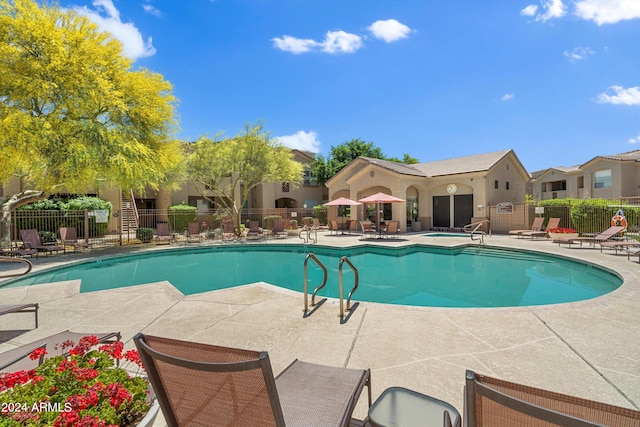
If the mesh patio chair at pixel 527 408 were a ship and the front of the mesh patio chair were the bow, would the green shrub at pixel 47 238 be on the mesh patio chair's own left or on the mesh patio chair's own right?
on the mesh patio chair's own left

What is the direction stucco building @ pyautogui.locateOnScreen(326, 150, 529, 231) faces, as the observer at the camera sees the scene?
facing the viewer and to the left of the viewer

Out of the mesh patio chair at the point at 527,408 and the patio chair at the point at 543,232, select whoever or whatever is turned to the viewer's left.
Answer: the patio chair

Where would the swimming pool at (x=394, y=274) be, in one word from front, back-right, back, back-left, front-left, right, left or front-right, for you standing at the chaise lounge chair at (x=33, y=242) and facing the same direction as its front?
front

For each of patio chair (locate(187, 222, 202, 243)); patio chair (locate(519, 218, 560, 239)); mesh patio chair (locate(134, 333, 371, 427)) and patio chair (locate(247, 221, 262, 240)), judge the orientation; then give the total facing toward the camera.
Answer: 2

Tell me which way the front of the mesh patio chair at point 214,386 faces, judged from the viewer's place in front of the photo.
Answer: facing away from the viewer and to the right of the viewer

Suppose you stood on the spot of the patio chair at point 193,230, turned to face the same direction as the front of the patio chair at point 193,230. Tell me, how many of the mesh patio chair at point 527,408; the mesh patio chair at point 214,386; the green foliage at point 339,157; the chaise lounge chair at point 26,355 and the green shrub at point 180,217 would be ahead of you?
3

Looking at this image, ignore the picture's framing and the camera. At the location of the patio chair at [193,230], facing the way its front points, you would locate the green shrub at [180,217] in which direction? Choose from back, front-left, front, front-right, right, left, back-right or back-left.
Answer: back

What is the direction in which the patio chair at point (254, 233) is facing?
toward the camera

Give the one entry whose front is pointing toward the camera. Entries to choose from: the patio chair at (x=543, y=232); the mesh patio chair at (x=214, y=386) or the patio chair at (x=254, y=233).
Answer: the patio chair at (x=254, y=233)

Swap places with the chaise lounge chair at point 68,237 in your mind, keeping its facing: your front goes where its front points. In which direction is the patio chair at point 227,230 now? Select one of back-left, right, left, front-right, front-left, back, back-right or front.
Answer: front-left

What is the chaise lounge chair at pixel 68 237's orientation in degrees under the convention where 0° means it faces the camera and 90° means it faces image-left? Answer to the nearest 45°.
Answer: approximately 315°

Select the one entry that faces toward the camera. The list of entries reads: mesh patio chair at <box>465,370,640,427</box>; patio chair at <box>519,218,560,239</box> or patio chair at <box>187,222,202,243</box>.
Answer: patio chair at <box>187,222,202,243</box>

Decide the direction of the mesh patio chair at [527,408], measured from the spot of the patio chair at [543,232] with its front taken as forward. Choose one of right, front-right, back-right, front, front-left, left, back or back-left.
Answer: left

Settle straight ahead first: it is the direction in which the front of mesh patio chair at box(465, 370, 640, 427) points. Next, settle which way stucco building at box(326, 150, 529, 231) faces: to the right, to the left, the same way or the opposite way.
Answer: the opposite way

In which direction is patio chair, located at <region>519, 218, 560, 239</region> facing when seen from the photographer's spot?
facing to the left of the viewer
